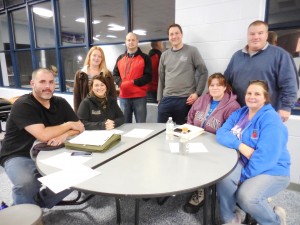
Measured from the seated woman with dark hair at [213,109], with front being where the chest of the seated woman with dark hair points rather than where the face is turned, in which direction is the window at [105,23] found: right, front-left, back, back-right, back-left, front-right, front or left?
right

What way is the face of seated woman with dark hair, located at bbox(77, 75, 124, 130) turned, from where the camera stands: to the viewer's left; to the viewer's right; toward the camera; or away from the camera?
toward the camera

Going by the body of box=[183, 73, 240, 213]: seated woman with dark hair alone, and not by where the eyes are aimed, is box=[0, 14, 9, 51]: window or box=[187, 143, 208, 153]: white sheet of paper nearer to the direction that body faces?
the white sheet of paper

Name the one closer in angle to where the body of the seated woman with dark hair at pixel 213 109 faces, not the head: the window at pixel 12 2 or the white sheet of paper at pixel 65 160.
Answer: the white sheet of paper

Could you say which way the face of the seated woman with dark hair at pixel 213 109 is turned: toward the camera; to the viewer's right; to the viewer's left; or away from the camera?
toward the camera

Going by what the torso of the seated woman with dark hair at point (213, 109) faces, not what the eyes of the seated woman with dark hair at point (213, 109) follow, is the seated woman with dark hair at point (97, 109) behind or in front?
in front

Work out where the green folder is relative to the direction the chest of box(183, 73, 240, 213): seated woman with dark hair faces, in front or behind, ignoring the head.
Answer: in front

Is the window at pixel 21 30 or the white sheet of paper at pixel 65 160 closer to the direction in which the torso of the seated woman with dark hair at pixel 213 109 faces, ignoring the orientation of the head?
the white sheet of paper

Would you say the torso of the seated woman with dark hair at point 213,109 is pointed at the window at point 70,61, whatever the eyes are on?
no

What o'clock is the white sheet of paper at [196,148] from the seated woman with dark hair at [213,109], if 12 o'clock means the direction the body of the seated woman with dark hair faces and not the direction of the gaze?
The white sheet of paper is roughly at 11 o'clock from the seated woman with dark hair.

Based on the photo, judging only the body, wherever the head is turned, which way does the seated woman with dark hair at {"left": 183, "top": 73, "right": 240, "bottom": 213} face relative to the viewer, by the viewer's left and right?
facing the viewer and to the left of the viewer

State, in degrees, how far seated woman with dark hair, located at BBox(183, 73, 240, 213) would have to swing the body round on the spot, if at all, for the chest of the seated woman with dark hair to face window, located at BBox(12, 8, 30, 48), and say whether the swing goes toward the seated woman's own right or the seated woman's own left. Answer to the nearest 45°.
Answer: approximately 90° to the seated woman's own right

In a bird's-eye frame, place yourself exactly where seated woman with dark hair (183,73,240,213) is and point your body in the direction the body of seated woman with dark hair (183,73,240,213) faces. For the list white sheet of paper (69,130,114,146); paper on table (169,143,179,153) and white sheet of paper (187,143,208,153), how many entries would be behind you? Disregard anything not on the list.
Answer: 0
